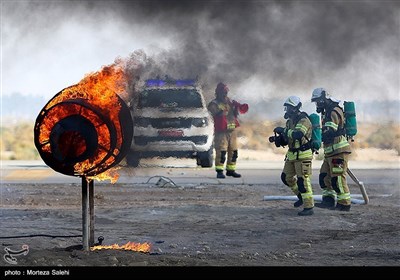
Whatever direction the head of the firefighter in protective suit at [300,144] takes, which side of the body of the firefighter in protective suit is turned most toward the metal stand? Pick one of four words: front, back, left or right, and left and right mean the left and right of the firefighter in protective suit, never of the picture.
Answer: front

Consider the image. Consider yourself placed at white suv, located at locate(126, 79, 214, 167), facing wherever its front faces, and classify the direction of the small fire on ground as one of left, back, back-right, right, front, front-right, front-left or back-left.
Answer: front

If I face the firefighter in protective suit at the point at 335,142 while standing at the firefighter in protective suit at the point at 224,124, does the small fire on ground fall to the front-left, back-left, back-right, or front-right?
front-right

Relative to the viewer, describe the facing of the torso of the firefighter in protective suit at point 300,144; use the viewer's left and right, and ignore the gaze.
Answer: facing the viewer and to the left of the viewer

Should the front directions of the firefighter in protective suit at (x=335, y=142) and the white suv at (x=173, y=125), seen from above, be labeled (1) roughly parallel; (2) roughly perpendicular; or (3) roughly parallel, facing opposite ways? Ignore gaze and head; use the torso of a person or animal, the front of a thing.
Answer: roughly perpendicular

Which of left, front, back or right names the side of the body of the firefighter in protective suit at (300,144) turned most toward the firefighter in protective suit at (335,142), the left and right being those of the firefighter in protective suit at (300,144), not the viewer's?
back

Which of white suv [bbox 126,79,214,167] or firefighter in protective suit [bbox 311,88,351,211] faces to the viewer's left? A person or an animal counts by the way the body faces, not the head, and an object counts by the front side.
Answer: the firefighter in protective suit

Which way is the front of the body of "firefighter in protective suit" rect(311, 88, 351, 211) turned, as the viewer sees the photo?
to the viewer's left

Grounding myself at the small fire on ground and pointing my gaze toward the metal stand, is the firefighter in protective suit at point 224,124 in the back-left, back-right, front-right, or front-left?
back-right

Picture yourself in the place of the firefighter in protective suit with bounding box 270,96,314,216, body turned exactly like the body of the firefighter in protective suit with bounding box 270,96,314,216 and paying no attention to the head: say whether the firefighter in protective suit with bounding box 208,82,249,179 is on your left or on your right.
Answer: on your right

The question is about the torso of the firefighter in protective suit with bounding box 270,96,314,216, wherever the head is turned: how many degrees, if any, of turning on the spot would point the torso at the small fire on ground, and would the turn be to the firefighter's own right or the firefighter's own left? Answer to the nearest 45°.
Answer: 0° — they already face it

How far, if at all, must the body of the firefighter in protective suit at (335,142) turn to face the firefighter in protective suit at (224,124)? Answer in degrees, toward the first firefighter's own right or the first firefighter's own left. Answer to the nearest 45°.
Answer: approximately 45° to the first firefighter's own right

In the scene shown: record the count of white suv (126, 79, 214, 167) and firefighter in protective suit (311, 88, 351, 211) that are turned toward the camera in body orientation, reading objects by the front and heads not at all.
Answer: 1

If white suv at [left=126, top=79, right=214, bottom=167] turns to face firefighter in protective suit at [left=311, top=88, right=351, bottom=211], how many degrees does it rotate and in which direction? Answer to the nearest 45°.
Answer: approximately 45° to its left

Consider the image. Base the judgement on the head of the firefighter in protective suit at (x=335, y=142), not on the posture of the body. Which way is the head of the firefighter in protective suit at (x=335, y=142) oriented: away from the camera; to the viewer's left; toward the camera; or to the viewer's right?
to the viewer's left

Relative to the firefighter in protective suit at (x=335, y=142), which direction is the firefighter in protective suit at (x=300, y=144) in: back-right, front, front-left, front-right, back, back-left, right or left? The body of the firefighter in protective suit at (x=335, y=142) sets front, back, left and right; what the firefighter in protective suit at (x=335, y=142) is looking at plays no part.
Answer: front-left

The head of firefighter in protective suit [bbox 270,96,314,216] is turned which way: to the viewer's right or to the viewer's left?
to the viewer's left

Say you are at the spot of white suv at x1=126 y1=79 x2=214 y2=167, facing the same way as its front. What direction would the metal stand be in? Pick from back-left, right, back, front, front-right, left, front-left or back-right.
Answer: front

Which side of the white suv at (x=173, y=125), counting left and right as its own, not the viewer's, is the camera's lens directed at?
front
